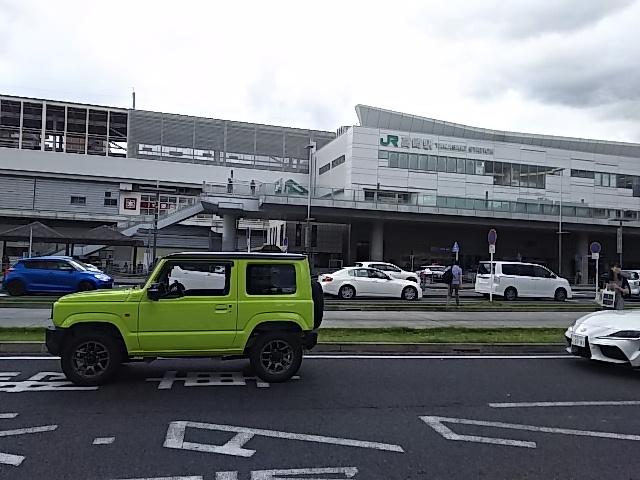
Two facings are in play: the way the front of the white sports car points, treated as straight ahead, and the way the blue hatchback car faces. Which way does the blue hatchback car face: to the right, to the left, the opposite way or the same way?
the opposite way

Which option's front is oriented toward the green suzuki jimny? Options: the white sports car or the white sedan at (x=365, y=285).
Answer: the white sports car

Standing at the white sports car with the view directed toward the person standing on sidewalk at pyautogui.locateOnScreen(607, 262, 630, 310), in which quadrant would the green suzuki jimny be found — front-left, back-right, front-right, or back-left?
back-left

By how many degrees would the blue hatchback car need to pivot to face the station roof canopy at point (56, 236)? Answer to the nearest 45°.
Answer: approximately 90° to its left

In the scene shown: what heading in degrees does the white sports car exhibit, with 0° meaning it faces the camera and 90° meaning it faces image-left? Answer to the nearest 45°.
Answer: approximately 45°

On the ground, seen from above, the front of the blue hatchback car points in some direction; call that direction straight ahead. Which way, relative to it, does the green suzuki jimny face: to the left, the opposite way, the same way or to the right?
the opposite way

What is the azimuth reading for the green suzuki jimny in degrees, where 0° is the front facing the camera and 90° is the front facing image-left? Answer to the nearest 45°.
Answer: approximately 90°

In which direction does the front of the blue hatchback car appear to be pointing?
to the viewer's right
